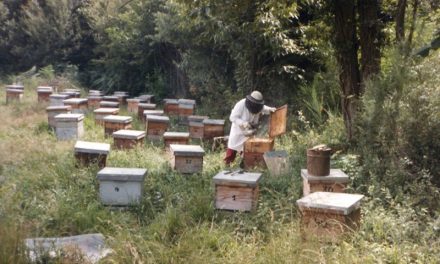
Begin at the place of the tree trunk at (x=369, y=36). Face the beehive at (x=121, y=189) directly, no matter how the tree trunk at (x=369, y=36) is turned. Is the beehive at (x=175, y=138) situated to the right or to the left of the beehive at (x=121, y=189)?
right

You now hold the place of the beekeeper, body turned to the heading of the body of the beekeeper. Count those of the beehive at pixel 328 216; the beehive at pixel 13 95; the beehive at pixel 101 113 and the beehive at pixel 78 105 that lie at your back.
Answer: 3

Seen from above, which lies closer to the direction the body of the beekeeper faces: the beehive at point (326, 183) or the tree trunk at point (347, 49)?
the beehive

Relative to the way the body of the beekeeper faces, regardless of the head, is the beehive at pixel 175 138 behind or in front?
behind

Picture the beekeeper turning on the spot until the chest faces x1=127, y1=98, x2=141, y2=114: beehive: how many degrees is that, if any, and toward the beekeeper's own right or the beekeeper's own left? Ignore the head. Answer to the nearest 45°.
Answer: approximately 180°

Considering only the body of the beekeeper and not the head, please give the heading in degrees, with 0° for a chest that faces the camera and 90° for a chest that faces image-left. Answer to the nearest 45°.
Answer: approximately 315°

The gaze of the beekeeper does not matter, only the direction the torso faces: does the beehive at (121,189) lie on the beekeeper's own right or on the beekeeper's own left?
on the beekeeper's own right

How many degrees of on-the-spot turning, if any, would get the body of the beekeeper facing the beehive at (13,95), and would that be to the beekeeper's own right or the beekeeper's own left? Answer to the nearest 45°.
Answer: approximately 180°

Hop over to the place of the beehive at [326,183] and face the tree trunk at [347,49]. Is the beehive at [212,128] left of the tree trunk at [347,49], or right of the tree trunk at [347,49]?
left

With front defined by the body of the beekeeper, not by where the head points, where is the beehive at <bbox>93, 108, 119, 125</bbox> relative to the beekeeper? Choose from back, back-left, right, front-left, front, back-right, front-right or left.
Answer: back

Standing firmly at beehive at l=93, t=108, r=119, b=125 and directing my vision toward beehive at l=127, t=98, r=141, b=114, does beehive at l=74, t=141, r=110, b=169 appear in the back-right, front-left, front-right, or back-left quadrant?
back-right

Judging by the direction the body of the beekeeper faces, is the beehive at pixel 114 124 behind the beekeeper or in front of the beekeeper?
behind

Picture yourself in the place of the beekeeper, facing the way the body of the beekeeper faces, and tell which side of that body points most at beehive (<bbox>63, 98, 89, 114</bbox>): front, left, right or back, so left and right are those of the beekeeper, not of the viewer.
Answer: back
